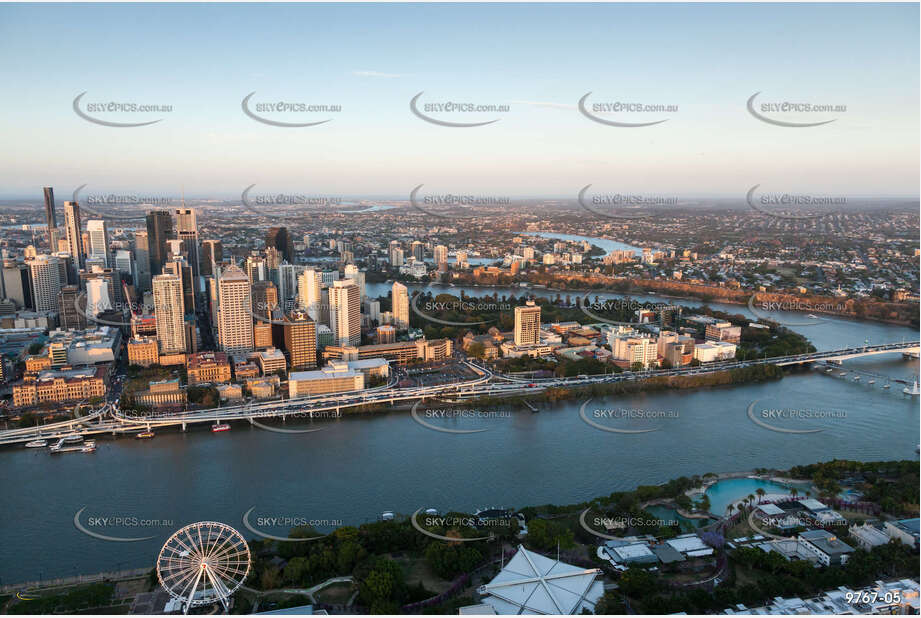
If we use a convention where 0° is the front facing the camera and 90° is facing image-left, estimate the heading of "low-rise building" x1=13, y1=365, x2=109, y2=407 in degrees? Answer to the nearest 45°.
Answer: approximately 0°

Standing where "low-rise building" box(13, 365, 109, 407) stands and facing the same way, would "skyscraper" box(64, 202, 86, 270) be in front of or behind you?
behind

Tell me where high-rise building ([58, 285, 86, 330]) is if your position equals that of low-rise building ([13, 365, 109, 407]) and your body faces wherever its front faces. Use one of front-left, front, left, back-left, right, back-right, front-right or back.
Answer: back

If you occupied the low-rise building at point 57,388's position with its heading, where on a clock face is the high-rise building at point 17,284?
The high-rise building is roughly at 6 o'clock from the low-rise building.

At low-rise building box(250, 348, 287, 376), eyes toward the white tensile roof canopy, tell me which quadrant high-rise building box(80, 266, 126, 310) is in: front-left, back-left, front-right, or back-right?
back-right

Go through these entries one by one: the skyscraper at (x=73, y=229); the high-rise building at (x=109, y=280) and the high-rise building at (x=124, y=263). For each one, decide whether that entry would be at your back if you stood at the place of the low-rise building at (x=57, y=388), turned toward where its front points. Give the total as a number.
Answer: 3

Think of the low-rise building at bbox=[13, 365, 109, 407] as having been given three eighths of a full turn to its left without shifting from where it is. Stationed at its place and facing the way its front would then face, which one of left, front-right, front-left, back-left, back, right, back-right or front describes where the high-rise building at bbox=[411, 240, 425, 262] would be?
front

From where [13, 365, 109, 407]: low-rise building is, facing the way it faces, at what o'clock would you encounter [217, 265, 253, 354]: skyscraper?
The skyscraper is roughly at 8 o'clock from the low-rise building.

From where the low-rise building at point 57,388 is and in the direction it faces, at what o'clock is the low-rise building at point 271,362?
the low-rise building at point 271,362 is roughly at 9 o'clock from the low-rise building at point 57,388.

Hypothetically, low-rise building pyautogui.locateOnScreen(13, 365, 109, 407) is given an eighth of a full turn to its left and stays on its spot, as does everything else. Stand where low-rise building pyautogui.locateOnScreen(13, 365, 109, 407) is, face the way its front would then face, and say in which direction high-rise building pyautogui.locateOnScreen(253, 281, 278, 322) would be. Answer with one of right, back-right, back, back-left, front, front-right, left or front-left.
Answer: left

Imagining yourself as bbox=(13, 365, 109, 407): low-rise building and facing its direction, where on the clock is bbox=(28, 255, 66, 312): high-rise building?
The high-rise building is roughly at 6 o'clock from the low-rise building.

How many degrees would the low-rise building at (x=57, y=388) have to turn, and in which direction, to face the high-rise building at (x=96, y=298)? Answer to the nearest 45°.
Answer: approximately 180°
